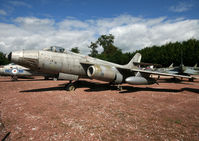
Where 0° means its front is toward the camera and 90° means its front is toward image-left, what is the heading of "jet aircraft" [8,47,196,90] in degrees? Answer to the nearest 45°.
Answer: approximately 45°
